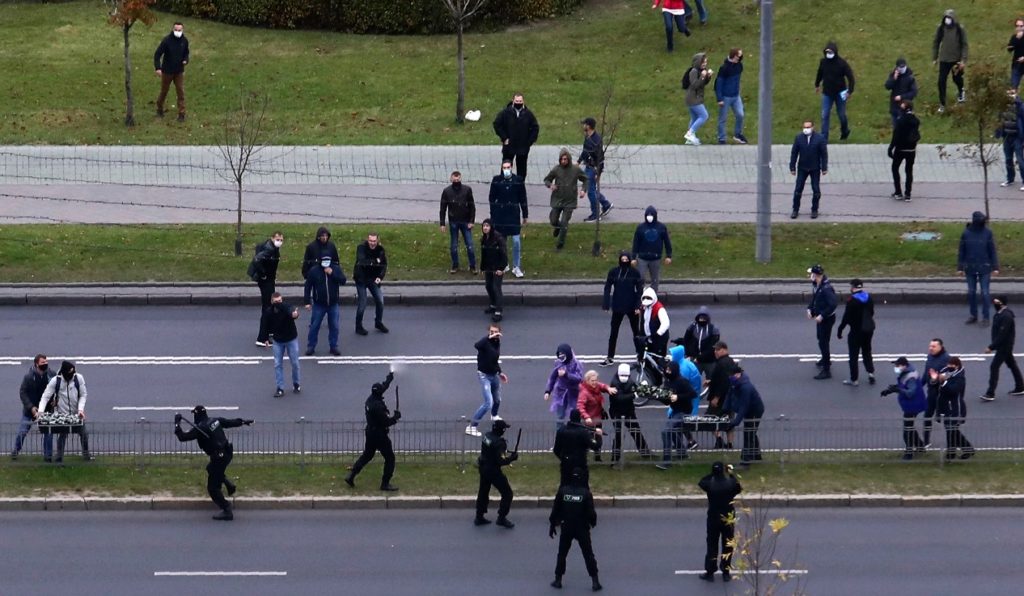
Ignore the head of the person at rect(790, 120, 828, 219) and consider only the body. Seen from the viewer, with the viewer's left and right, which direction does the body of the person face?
facing the viewer

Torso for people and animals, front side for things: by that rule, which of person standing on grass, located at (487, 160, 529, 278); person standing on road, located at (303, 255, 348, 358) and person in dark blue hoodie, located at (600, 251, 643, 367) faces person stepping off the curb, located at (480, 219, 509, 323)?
person standing on grass, located at (487, 160, 529, 278)

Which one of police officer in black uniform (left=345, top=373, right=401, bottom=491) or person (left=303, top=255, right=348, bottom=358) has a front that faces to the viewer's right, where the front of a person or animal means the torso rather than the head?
the police officer in black uniform

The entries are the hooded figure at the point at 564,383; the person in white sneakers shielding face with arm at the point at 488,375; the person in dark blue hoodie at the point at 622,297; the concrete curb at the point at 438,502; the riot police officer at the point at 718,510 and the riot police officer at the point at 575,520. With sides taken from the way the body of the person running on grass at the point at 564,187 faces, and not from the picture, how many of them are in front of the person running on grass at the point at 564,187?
6

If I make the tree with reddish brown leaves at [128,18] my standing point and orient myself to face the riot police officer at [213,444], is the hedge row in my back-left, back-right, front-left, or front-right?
back-left

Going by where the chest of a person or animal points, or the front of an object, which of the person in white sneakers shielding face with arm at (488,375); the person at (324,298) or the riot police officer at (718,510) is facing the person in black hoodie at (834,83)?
the riot police officer

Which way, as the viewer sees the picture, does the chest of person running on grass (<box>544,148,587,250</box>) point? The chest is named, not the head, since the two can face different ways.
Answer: toward the camera

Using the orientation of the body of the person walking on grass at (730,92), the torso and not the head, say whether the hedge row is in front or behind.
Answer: behind

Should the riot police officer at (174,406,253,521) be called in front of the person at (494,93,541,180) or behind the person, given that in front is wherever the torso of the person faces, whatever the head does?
in front

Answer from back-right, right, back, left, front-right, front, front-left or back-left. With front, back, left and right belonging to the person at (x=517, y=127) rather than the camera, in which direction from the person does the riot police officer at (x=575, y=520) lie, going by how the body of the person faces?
front

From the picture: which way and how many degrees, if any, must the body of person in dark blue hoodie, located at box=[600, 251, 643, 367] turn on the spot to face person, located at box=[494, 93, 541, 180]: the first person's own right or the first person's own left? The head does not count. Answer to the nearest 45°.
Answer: approximately 180°

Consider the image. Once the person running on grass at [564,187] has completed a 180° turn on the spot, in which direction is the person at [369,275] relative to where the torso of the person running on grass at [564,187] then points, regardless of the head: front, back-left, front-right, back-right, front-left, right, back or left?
back-left

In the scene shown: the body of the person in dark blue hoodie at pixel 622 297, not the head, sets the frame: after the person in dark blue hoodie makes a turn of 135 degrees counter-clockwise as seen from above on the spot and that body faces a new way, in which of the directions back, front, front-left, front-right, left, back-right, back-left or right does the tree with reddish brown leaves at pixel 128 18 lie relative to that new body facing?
left

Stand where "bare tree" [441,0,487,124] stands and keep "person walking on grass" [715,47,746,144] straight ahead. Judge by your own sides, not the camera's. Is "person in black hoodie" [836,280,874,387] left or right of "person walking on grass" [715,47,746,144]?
right

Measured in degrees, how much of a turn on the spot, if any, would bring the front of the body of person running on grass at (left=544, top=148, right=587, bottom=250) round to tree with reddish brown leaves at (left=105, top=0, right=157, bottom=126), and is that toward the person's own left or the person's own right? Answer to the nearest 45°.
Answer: approximately 135° to the person's own right
